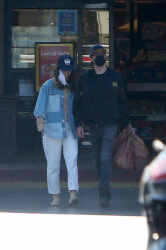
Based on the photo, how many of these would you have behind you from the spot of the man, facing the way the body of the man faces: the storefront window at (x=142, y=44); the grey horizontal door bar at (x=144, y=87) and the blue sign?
3

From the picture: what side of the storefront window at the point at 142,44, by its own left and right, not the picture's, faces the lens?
front

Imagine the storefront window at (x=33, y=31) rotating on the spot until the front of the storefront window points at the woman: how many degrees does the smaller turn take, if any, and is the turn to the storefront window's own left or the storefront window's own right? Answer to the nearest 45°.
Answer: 0° — it already faces them

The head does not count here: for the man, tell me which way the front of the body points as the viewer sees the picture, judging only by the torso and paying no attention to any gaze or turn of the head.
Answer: toward the camera

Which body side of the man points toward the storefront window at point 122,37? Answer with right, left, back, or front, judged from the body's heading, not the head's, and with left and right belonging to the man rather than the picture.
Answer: back

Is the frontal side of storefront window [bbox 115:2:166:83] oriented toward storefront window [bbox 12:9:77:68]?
no

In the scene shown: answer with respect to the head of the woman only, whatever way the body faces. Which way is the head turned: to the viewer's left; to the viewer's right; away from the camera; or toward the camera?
toward the camera

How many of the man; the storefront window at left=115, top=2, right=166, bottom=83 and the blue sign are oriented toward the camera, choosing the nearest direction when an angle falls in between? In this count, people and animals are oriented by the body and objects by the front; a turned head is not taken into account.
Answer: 3

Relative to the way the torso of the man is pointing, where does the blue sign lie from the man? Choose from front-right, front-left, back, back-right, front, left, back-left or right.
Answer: back

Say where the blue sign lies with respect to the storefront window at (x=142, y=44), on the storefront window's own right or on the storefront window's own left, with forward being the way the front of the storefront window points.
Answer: on the storefront window's own right

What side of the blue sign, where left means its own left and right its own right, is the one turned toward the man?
front

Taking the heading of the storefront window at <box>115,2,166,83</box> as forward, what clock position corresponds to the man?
The man is roughly at 12 o'clock from the storefront window.

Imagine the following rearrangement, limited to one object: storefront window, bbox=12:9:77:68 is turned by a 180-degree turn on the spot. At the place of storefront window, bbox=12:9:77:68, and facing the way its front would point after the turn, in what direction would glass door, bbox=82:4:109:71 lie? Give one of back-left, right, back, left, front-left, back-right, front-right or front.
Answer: right

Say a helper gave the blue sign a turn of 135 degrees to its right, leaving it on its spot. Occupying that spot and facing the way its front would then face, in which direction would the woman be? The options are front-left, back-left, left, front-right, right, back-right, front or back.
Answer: back-left

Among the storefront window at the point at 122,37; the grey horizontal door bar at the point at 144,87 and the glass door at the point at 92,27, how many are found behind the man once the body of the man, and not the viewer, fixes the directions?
3

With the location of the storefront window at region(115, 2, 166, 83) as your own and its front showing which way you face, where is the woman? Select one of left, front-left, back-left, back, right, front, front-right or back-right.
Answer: front
